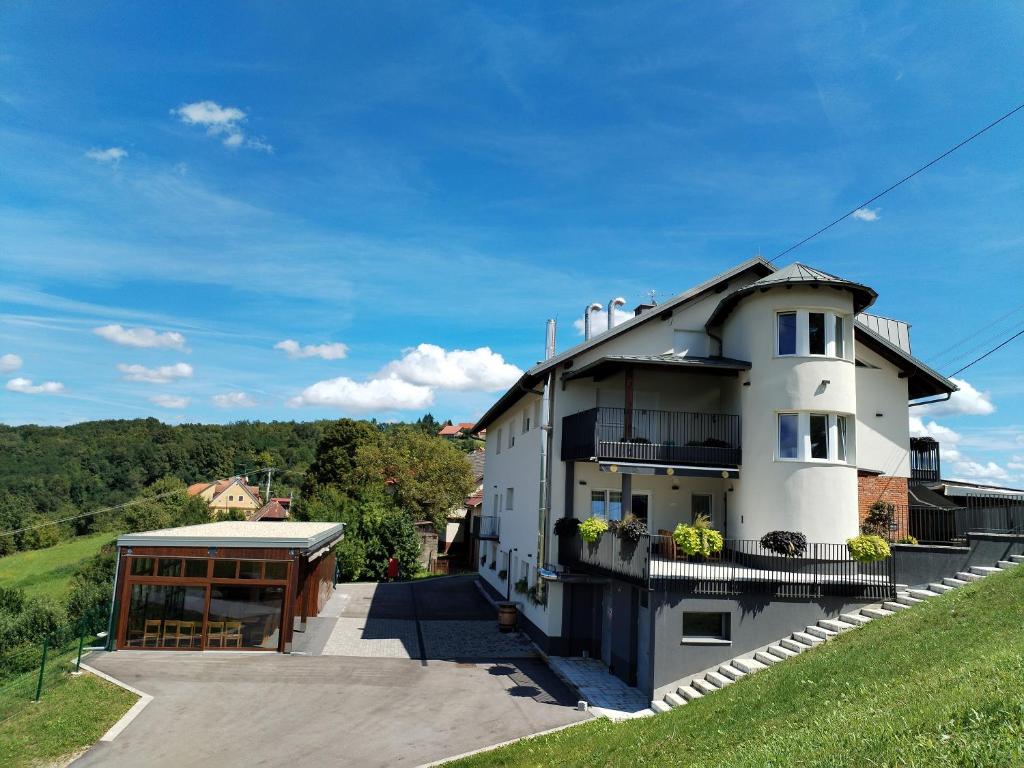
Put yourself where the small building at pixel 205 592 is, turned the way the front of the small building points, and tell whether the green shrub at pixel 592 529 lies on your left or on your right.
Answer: on your left

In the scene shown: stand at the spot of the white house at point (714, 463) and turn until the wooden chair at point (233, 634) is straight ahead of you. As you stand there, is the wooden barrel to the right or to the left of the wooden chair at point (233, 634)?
right

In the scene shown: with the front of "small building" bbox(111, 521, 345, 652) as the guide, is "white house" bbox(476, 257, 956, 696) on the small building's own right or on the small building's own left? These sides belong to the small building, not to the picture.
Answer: on the small building's own left

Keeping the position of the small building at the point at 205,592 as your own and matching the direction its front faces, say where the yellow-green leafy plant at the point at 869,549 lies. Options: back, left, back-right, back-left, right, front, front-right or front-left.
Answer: front-left

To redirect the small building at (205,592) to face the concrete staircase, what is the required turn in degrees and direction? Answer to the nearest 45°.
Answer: approximately 45° to its left

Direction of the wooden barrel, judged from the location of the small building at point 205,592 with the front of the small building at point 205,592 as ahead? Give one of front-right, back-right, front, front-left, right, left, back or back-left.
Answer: left

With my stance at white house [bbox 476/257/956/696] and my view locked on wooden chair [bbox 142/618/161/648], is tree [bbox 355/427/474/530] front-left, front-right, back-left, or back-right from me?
front-right

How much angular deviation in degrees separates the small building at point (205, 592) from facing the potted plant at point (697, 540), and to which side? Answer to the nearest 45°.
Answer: approximately 45° to its left

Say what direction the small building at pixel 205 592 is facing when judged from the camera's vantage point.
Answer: facing the viewer
